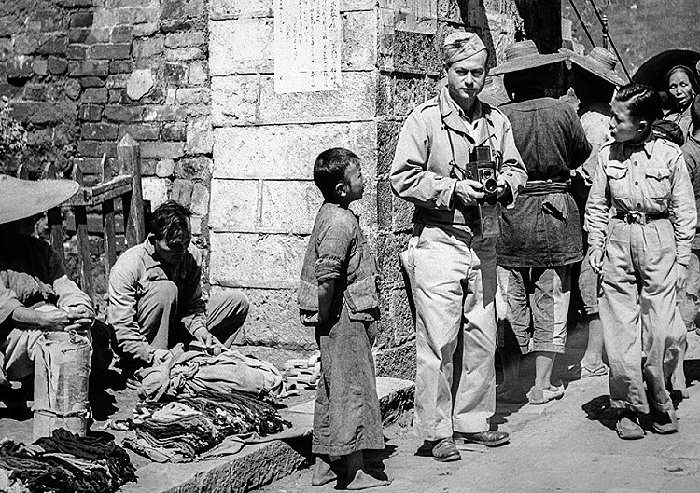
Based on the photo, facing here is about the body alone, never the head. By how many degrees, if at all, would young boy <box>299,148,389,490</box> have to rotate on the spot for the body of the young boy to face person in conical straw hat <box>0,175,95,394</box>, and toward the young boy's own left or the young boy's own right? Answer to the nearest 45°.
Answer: approximately 180°

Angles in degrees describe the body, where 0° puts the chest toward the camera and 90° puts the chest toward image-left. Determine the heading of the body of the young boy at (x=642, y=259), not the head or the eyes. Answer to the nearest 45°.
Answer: approximately 0°

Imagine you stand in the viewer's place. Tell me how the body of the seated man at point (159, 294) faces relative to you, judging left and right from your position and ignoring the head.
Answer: facing the viewer and to the right of the viewer

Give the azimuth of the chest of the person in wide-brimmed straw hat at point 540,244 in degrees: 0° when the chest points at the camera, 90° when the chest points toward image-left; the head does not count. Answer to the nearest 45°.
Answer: approximately 180°

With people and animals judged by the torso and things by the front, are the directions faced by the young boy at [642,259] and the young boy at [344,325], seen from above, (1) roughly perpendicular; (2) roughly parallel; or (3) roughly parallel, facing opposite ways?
roughly perpendicular

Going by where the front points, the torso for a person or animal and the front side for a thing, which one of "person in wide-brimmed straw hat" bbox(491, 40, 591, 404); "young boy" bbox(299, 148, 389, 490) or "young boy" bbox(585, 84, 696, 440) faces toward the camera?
"young boy" bbox(585, 84, 696, 440)

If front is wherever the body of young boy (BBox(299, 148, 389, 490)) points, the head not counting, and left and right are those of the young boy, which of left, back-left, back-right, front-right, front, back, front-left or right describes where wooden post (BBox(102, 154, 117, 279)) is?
back-left

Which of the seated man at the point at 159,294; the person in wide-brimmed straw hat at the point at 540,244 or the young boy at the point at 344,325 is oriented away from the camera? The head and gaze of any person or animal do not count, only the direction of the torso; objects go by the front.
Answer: the person in wide-brimmed straw hat

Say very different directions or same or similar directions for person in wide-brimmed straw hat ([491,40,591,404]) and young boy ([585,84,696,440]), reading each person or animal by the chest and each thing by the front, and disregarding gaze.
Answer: very different directions

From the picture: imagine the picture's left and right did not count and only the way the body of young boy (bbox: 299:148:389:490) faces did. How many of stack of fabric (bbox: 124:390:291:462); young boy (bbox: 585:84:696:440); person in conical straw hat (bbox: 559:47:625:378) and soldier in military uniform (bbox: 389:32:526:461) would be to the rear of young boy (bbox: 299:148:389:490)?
1

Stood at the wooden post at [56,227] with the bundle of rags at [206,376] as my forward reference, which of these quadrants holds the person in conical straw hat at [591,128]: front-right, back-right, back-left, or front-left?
front-left

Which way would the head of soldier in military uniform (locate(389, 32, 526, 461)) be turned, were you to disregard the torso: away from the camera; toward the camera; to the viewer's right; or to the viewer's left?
toward the camera

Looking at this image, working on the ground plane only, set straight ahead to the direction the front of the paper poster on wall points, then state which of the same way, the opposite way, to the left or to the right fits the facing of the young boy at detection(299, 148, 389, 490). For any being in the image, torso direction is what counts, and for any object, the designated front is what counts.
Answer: to the left

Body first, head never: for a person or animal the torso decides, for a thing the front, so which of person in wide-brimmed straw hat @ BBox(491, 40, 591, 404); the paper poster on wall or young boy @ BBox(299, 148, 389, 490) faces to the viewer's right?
the young boy

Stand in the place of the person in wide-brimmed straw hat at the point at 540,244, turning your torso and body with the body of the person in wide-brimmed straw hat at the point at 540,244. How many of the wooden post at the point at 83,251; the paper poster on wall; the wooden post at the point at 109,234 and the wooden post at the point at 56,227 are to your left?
4

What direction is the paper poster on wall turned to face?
toward the camera

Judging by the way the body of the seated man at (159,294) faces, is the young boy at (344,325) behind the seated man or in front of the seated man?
in front

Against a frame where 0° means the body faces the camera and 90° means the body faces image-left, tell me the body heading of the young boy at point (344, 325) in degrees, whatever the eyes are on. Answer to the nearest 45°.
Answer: approximately 270°
